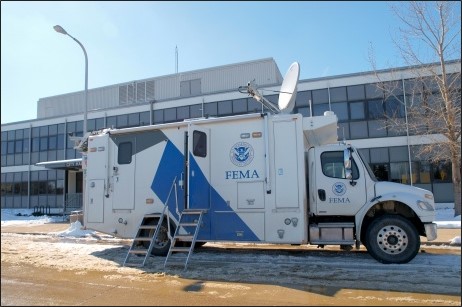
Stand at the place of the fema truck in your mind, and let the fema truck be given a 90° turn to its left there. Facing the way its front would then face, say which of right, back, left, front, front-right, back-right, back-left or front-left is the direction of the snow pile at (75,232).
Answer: front-left

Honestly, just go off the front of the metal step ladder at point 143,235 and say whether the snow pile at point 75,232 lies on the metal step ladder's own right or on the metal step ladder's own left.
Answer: on the metal step ladder's own right

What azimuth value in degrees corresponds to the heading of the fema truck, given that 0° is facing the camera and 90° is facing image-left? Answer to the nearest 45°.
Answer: approximately 270°

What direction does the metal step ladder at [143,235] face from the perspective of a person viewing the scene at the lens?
facing the viewer and to the left of the viewer
